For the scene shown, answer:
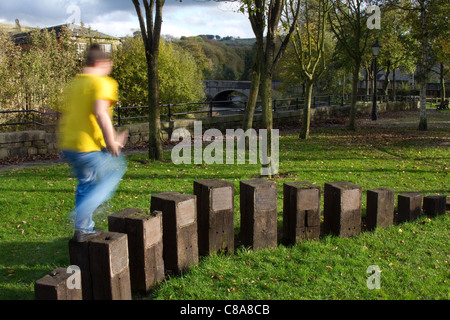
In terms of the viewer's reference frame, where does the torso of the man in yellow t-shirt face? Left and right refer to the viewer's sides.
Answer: facing away from the viewer and to the right of the viewer

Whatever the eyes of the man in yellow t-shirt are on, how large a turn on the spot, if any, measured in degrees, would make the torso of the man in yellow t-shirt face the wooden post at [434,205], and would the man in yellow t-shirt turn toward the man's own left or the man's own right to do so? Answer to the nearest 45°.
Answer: approximately 45° to the man's own right

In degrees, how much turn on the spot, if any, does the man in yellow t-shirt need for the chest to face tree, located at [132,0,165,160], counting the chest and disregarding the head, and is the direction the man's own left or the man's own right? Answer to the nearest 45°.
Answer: approximately 45° to the man's own left

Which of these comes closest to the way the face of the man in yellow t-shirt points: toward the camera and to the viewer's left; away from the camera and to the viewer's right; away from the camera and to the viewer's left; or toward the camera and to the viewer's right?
away from the camera and to the viewer's right

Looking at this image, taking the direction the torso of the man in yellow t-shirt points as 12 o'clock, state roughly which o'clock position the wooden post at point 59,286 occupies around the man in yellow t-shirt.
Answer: The wooden post is roughly at 5 o'clock from the man in yellow t-shirt.

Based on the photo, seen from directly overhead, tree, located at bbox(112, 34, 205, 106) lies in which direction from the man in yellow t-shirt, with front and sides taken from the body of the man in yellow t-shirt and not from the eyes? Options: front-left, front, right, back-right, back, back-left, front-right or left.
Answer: front-left
